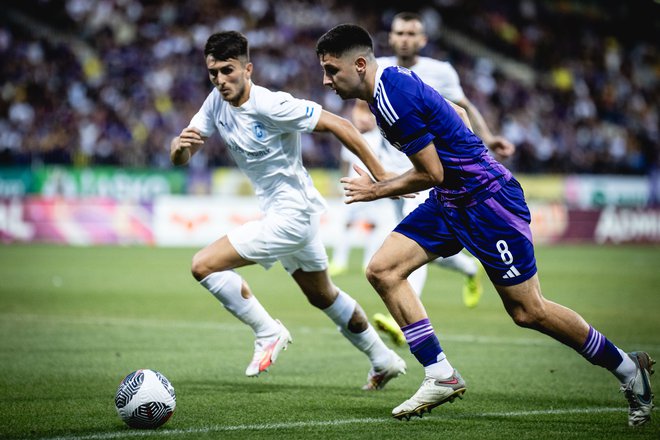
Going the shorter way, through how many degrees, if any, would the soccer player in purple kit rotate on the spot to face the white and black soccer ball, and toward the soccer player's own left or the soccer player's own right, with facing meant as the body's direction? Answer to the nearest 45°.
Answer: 0° — they already face it

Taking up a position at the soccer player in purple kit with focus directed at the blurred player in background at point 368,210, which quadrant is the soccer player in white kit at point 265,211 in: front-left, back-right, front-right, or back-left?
front-left

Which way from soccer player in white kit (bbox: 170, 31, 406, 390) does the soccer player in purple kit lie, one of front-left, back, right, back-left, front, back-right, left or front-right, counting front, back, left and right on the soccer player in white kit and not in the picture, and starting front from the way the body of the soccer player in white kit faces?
left

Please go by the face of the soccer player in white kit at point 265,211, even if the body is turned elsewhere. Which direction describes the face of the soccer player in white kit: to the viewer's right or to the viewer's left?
to the viewer's left

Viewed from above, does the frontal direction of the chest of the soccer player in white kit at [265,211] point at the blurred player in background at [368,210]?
no

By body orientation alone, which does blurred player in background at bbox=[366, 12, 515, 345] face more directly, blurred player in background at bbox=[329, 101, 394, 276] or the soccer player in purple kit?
the soccer player in purple kit

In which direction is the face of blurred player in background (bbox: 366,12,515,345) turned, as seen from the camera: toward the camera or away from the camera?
toward the camera

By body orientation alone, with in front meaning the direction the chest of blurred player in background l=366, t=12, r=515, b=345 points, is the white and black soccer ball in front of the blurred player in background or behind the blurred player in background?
in front

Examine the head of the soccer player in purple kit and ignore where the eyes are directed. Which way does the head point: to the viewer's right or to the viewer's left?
to the viewer's left

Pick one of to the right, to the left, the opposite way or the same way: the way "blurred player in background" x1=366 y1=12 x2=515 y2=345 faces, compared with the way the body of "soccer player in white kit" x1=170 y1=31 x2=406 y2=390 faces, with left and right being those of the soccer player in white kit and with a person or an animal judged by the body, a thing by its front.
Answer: the same way

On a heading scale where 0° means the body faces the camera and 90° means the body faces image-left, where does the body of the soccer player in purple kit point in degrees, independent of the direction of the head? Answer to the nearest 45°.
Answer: approximately 90°

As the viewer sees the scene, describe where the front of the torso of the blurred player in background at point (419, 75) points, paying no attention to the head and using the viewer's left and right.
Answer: facing the viewer and to the left of the viewer
